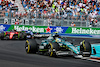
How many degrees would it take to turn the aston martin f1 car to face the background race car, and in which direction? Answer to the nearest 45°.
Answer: approximately 180°

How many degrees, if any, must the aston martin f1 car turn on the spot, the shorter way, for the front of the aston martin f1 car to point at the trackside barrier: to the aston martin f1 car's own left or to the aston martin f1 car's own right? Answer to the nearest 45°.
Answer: approximately 135° to the aston martin f1 car's own left

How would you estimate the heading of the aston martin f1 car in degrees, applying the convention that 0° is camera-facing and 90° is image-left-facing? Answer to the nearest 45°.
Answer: approximately 315°
